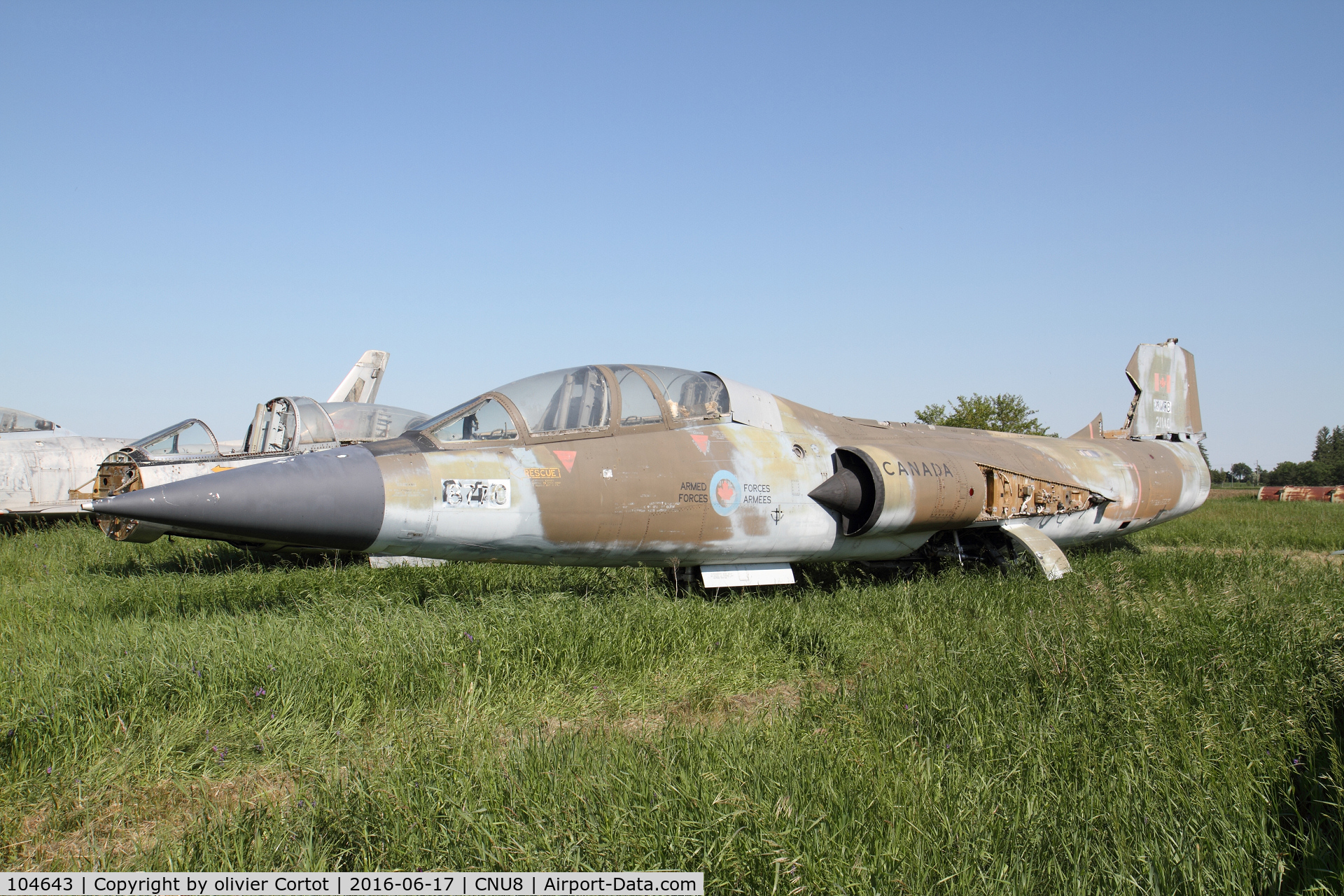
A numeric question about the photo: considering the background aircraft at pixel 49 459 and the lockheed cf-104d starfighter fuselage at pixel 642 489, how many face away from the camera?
0

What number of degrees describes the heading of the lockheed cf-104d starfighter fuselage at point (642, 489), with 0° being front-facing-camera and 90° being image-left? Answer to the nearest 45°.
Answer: approximately 45°

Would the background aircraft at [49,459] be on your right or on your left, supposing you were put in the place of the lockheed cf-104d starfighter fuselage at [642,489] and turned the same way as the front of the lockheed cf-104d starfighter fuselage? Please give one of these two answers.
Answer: on your right

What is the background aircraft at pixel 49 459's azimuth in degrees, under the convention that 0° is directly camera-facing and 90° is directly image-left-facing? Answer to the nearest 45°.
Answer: approximately 90°

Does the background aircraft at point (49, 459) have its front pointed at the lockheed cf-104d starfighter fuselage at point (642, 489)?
no
